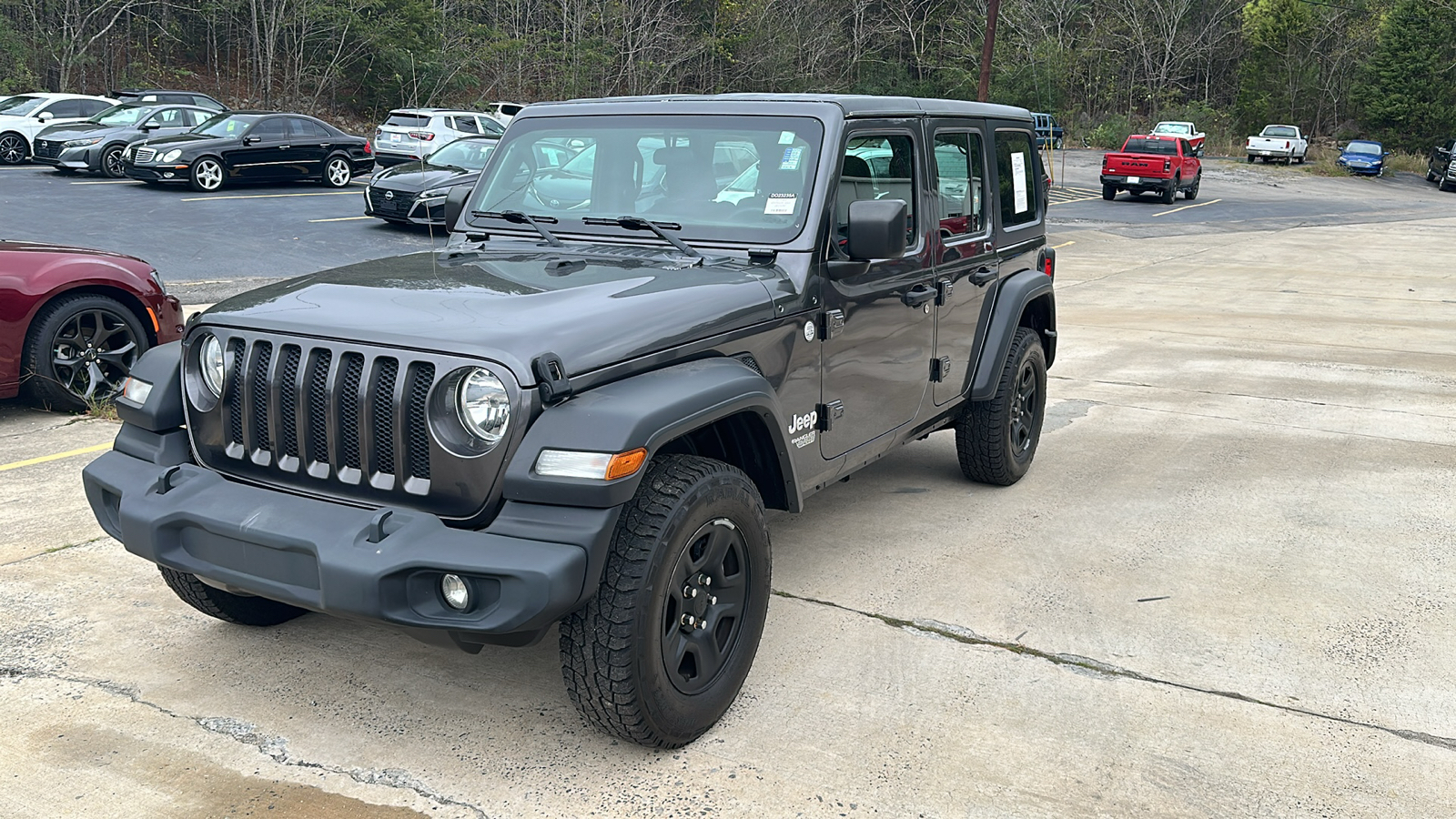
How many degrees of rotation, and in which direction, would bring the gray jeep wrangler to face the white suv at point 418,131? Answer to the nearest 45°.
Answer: approximately 135° to its right

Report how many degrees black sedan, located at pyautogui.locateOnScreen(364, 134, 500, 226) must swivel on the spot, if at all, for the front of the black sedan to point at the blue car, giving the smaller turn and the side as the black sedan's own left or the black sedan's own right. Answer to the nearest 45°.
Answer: approximately 180°

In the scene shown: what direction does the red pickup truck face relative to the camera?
away from the camera

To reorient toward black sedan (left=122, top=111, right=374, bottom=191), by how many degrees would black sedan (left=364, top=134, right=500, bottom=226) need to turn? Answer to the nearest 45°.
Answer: approximately 90° to its right

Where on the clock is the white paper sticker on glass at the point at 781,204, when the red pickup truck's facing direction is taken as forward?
The white paper sticker on glass is roughly at 6 o'clock from the red pickup truck.

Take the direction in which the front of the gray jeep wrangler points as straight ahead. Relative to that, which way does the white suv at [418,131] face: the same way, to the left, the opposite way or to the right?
the opposite way

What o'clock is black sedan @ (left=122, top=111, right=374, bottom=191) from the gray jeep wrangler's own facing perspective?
The black sedan is roughly at 4 o'clock from the gray jeep wrangler.

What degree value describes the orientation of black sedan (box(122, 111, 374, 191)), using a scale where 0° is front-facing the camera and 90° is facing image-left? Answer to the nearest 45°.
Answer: approximately 45°

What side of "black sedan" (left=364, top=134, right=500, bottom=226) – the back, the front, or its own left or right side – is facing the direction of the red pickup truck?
back

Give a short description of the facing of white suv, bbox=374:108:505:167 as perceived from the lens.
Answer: facing away from the viewer and to the right of the viewer

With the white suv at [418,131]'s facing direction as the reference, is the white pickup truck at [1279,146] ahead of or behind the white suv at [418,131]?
ahead

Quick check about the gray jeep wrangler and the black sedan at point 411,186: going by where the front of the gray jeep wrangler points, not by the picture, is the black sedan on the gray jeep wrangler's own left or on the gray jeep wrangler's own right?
on the gray jeep wrangler's own right

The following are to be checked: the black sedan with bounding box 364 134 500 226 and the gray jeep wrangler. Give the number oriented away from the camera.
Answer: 0
